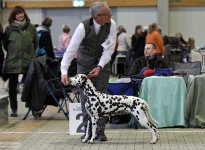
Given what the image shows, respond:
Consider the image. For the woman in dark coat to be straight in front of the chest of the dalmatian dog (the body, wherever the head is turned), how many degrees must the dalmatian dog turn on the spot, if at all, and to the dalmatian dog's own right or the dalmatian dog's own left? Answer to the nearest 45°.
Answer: approximately 45° to the dalmatian dog's own right

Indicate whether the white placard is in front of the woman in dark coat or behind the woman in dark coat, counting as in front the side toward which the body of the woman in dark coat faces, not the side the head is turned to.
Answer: in front

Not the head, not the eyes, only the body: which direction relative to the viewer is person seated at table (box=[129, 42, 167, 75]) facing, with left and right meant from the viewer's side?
facing the viewer and to the left of the viewer

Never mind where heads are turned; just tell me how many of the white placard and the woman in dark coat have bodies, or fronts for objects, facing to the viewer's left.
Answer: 0

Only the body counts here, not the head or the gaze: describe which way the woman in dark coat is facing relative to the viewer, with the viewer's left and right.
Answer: facing the viewer

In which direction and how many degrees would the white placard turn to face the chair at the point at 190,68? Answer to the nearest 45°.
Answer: approximately 135° to its left

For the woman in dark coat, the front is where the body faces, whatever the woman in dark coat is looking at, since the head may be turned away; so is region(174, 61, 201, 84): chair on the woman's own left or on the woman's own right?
on the woman's own left

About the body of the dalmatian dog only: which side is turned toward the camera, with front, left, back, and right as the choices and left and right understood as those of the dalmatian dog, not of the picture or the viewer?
left

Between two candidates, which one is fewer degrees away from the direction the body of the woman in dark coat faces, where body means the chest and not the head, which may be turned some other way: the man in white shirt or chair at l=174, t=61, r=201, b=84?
the man in white shirt

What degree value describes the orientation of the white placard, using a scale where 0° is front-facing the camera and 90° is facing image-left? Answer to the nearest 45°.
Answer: approximately 0°

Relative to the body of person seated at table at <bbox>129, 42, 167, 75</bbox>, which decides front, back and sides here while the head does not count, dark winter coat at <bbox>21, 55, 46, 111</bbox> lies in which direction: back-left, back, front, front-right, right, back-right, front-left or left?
front-right
